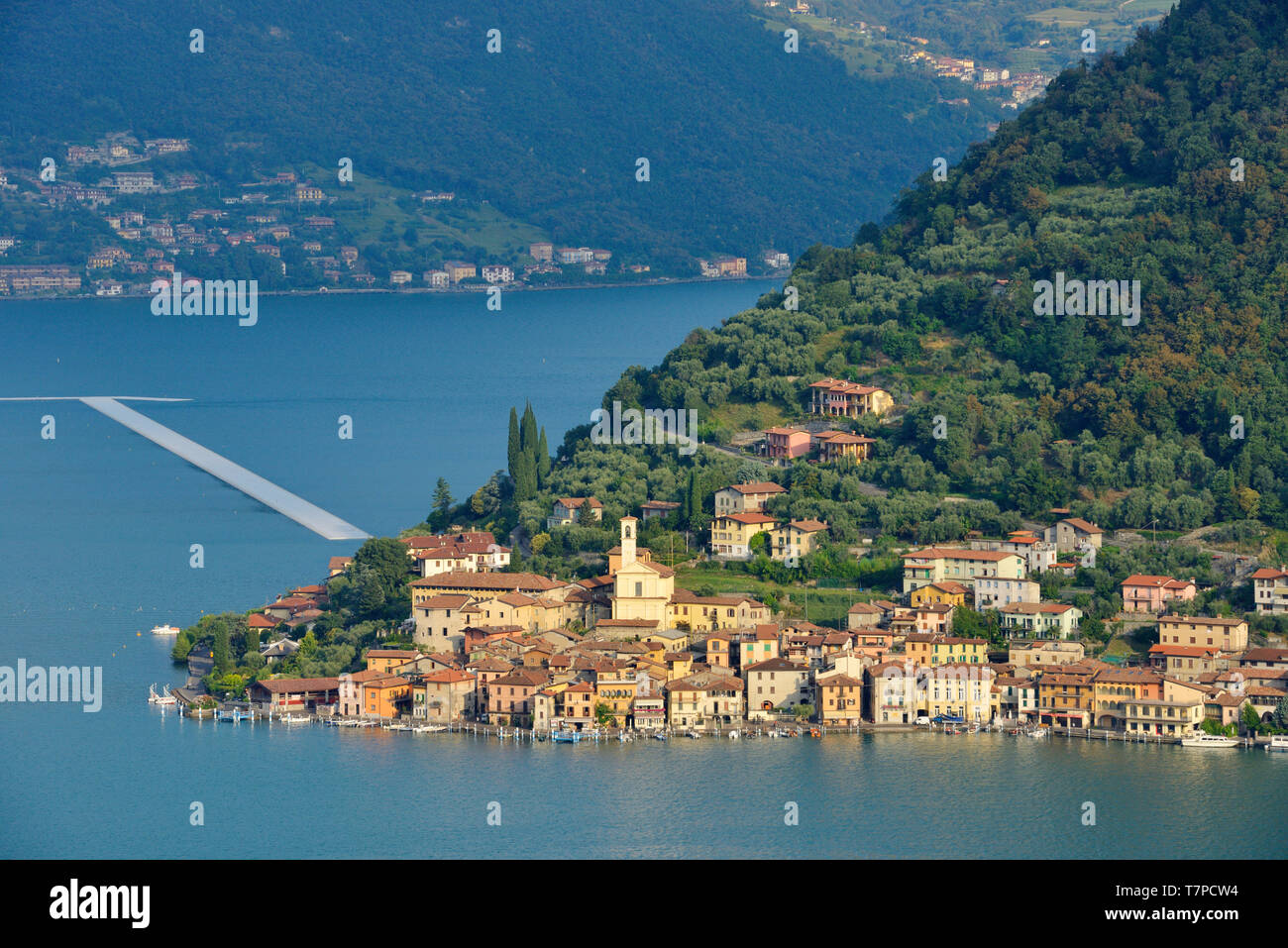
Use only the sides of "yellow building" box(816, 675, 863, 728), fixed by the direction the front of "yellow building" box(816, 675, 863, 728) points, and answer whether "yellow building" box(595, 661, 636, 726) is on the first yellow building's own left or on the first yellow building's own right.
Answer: on the first yellow building's own right

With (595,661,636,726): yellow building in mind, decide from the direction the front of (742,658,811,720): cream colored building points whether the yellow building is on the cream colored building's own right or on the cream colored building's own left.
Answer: on the cream colored building's own right

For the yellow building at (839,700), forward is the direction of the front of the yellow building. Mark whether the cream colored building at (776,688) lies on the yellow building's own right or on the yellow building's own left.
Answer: on the yellow building's own right

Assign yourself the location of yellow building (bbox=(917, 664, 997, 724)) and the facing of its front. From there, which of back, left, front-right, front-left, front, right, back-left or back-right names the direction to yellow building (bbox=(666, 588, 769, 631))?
back-right

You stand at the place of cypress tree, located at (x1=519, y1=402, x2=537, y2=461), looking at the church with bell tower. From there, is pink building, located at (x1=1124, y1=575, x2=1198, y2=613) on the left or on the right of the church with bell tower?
left
